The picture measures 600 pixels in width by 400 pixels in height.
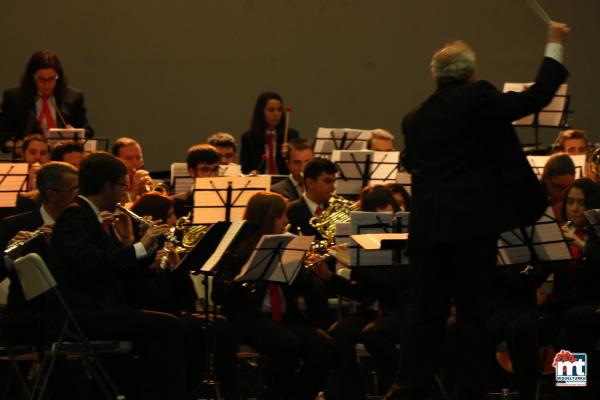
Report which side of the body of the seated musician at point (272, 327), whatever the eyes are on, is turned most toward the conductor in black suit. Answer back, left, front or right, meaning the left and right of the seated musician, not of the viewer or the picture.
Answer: front

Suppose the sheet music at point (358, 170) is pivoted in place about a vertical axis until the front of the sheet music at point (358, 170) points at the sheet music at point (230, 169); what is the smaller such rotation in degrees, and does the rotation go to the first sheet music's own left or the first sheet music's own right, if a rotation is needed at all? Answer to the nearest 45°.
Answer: approximately 90° to the first sheet music's own left

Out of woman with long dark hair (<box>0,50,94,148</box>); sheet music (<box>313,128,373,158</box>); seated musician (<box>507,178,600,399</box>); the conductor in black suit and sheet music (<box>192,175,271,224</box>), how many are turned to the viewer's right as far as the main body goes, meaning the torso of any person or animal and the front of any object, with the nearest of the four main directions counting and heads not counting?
0

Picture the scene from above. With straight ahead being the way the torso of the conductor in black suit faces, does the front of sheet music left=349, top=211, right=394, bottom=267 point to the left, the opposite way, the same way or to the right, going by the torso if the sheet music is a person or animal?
the same way

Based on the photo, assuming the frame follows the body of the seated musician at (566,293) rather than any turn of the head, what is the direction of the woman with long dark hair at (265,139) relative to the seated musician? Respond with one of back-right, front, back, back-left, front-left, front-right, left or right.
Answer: right

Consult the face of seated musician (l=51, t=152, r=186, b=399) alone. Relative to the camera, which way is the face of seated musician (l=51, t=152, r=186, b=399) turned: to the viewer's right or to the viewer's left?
to the viewer's right

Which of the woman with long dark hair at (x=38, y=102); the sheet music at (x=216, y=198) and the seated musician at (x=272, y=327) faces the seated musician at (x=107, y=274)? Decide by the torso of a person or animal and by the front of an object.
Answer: the woman with long dark hair

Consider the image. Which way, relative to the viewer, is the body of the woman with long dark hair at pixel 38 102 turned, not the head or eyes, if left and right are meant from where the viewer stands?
facing the viewer

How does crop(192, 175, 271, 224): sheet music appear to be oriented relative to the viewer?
away from the camera

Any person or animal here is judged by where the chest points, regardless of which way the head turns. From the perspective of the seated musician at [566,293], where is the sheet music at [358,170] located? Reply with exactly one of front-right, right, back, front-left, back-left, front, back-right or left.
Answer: right

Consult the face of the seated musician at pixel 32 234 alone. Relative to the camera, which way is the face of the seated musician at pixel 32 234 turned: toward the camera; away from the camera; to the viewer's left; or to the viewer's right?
to the viewer's right

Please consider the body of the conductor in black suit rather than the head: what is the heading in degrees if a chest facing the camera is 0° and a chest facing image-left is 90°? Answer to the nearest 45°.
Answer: approximately 180°

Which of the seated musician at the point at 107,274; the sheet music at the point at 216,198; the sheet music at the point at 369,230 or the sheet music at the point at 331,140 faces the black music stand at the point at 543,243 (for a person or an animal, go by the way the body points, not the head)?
the seated musician

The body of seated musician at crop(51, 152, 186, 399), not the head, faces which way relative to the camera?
to the viewer's right

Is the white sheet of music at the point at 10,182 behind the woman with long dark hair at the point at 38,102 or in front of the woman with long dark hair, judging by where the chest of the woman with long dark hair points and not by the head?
in front

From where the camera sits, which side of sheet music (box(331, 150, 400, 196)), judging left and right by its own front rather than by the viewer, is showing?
back

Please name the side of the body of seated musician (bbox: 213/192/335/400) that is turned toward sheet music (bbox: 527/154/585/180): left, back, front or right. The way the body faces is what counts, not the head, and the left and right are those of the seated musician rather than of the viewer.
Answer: left

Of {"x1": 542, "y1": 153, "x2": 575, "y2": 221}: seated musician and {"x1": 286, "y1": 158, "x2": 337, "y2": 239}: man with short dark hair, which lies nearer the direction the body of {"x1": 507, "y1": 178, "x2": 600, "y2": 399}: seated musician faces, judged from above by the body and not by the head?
the man with short dark hair

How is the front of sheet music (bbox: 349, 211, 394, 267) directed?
away from the camera

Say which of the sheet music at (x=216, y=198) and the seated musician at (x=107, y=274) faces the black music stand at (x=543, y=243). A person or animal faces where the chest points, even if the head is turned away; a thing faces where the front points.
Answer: the seated musician
